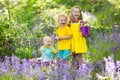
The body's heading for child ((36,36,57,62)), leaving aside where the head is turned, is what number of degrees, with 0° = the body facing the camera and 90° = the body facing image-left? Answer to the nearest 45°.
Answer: approximately 0°

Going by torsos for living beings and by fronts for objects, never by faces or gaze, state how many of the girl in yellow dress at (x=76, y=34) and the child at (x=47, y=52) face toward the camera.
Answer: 2

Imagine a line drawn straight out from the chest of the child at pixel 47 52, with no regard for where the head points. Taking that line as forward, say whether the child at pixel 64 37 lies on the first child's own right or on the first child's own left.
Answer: on the first child's own left

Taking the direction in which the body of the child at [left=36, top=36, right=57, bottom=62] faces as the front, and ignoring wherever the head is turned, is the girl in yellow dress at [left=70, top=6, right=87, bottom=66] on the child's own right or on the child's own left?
on the child's own left

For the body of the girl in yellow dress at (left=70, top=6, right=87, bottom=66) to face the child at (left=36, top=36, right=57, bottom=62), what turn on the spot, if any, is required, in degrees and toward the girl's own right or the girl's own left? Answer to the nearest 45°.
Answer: approximately 90° to the girl's own right

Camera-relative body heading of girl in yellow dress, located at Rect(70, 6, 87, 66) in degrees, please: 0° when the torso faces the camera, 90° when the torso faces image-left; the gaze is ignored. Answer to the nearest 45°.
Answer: approximately 0°
